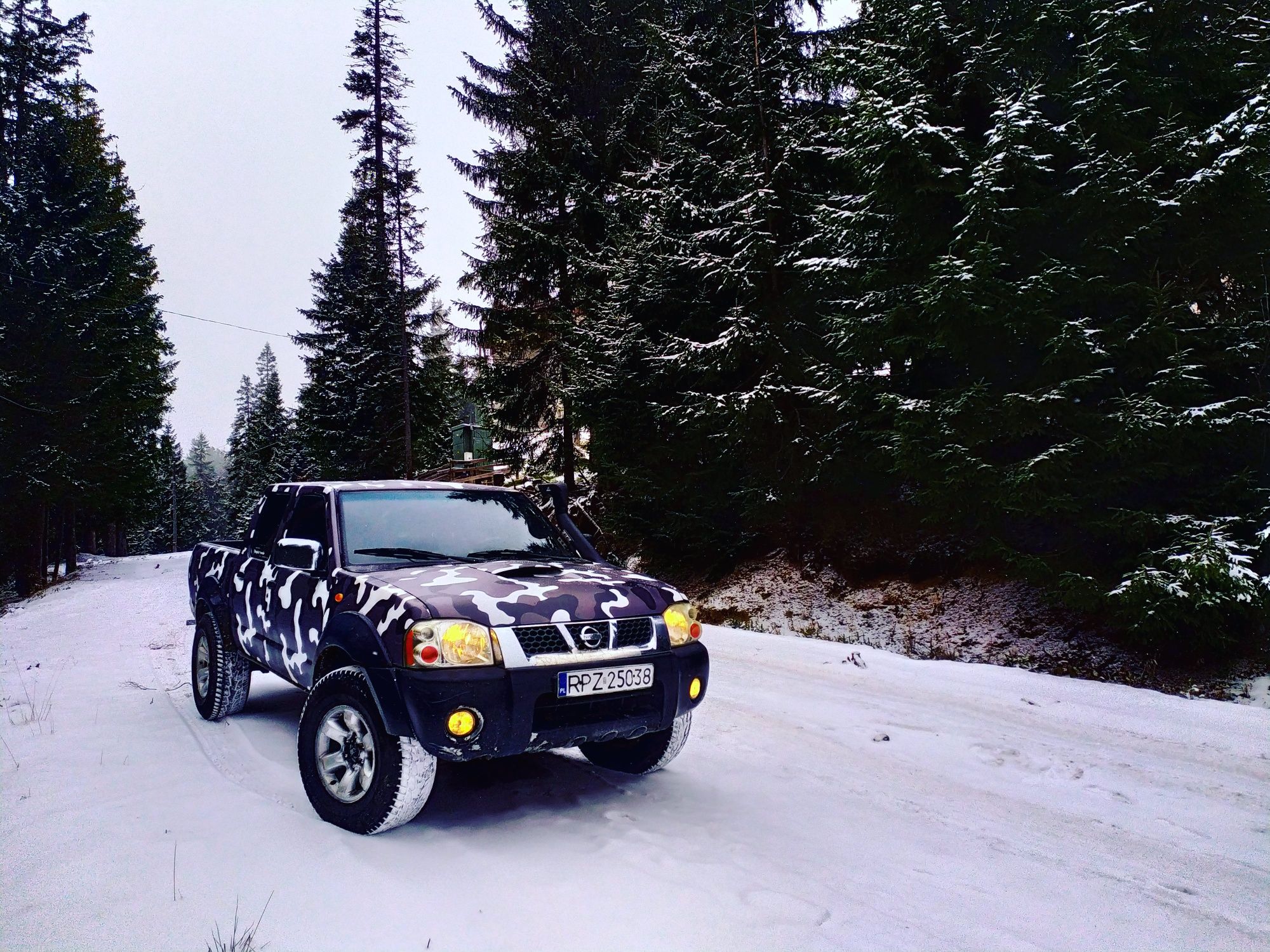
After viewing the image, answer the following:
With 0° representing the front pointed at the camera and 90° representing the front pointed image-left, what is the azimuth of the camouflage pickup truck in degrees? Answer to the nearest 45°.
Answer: approximately 315°

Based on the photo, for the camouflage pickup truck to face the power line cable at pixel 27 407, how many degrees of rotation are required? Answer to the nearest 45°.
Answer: approximately 180°

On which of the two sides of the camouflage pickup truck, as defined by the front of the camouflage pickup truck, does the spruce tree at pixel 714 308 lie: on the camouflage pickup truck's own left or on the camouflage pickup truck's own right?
on the camouflage pickup truck's own left

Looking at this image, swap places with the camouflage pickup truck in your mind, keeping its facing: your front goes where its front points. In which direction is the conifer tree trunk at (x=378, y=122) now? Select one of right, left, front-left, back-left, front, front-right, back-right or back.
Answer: back-left

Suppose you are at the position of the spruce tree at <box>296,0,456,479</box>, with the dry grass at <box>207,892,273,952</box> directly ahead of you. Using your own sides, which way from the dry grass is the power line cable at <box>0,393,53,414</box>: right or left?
right

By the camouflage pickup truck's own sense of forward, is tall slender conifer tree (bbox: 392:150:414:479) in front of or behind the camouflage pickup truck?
behind

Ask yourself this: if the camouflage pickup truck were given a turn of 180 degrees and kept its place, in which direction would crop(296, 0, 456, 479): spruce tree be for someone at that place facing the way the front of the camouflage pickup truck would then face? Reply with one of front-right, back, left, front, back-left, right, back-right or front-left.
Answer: front-right

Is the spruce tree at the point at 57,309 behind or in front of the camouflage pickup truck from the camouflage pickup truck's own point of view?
behind

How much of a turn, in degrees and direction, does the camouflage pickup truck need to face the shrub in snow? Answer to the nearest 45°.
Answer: approximately 45° to its left
